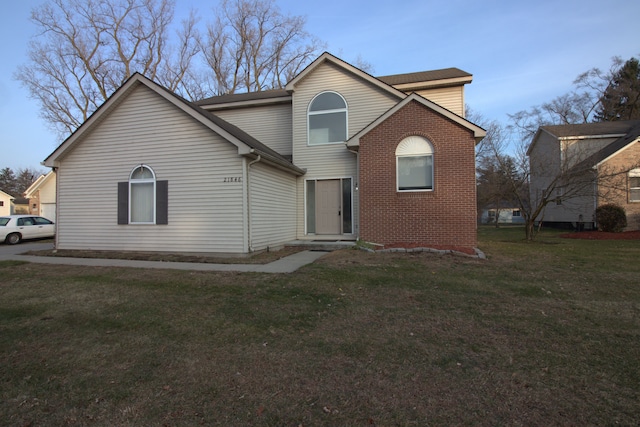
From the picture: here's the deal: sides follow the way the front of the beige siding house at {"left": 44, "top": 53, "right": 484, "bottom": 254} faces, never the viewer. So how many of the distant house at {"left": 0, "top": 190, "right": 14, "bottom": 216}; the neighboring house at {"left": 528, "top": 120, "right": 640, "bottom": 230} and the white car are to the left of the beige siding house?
1

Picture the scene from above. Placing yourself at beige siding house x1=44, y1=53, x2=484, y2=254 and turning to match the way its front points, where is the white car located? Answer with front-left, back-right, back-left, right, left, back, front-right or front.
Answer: back-right

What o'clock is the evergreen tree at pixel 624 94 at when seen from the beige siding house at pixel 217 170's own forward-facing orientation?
The evergreen tree is roughly at 8 o'clock from the beige siding house.

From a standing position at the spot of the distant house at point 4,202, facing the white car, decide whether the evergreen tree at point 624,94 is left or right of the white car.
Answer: left

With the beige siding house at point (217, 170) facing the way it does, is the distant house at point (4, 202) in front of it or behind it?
behind

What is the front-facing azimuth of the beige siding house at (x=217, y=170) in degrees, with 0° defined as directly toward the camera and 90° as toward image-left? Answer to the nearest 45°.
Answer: approximately 0°

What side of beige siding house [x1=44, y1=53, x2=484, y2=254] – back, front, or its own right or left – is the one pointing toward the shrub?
left
